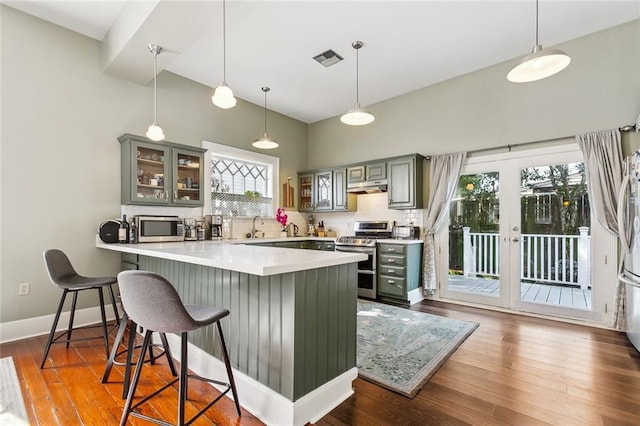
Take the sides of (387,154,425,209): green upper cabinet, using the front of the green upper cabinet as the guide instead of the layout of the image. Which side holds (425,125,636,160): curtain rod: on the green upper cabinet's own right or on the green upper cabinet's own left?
on the green upper cabinet's own left

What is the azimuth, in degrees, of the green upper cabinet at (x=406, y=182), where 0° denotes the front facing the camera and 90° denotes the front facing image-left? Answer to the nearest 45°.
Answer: approximately 45°

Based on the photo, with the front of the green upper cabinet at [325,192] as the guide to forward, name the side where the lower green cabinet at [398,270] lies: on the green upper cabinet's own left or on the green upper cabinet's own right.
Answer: on the green upper cabinet's own left

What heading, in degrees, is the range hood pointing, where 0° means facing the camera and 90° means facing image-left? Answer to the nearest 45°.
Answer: approximately 45°
